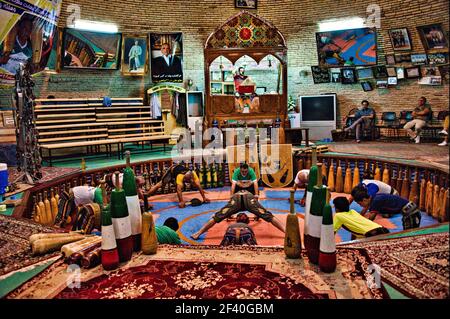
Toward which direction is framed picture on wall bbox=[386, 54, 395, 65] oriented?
toward the camera

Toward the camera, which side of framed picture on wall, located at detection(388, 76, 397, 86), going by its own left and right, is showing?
front

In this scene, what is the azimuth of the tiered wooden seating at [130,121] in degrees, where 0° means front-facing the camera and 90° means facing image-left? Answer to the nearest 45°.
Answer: approximately 315°

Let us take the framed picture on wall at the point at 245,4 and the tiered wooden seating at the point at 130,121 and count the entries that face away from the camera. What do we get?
0

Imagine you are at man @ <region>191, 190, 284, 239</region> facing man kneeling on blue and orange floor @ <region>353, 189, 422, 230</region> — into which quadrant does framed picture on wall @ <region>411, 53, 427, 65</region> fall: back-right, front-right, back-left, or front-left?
front-left

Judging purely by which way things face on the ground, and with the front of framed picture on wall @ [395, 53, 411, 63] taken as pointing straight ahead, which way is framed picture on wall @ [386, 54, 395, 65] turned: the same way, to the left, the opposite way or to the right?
the same way

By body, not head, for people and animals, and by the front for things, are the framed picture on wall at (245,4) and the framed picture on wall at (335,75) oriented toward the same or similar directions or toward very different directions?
same or similar directions

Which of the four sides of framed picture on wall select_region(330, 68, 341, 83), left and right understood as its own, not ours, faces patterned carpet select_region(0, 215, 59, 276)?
front

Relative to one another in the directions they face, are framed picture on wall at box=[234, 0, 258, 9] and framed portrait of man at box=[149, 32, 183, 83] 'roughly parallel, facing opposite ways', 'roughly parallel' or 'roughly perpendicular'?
roughly parallel

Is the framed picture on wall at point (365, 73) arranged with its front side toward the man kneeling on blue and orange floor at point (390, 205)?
yes

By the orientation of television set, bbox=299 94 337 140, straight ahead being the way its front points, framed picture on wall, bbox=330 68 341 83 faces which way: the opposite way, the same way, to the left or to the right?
the same way

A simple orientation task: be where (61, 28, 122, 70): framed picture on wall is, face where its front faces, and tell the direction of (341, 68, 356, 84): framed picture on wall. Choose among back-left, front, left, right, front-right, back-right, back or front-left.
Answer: front-left

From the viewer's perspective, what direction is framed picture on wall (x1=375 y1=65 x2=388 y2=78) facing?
toward the camera

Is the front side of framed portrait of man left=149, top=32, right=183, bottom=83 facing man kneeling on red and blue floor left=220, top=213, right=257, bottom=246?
yes

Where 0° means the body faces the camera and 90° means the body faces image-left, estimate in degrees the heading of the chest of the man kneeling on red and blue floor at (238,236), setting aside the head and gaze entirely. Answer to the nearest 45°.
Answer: approximately 180°

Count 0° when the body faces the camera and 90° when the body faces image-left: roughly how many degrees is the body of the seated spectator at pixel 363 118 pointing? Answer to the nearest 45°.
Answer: approximately 45°
